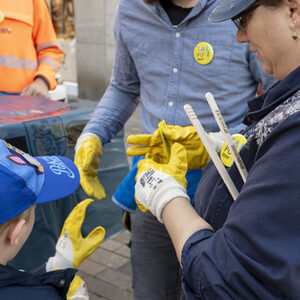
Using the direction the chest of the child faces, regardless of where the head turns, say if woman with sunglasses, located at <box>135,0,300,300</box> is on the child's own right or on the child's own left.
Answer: on the child's own right

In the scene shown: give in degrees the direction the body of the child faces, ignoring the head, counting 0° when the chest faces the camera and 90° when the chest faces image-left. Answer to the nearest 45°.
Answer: approximately 225°

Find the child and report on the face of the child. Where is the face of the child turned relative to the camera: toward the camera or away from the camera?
away from the camera

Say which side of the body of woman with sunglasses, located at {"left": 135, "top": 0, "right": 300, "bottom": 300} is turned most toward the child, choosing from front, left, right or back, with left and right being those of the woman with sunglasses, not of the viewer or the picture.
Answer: front

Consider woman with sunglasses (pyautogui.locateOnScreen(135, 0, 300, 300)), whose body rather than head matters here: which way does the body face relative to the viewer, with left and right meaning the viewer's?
facing to the left of the viewer

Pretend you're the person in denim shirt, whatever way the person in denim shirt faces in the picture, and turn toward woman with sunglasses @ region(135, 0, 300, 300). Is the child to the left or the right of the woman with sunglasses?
right

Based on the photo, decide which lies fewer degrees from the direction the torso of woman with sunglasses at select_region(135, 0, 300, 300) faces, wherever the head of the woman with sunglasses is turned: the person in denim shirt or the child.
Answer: the child

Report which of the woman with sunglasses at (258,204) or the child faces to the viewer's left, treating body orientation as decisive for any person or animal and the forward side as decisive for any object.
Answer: the woman with sunglasses

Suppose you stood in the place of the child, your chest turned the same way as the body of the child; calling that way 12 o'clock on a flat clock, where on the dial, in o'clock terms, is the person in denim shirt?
The person in denim shirt is roughly at 12 o'clock from the child.

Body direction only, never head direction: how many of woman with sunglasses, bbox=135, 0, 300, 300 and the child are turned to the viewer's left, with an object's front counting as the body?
1
